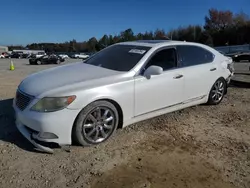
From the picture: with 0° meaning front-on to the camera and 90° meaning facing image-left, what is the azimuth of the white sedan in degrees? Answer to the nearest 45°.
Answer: approximately 45°

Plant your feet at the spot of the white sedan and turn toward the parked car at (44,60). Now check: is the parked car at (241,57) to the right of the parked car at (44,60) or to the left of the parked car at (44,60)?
right

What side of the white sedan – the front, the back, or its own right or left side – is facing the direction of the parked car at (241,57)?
back

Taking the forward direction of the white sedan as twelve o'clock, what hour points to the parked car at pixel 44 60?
The parked car is roughly at 4 o'clock from the white sedan.

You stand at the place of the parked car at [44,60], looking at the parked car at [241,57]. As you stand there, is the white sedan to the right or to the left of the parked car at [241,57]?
right
